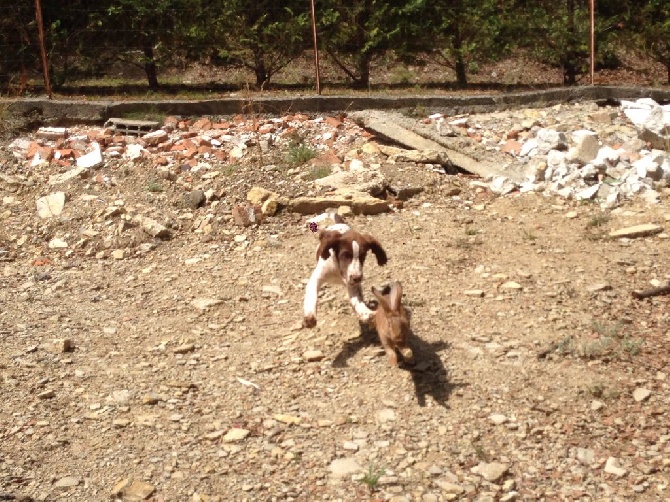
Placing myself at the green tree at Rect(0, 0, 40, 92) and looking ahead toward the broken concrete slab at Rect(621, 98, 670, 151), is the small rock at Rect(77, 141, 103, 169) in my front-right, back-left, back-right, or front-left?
front-right

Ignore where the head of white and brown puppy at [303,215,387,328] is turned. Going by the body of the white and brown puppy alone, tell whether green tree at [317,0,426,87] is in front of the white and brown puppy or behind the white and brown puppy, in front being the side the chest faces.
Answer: behind

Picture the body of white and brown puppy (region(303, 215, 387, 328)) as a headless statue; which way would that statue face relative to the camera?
toward the camera

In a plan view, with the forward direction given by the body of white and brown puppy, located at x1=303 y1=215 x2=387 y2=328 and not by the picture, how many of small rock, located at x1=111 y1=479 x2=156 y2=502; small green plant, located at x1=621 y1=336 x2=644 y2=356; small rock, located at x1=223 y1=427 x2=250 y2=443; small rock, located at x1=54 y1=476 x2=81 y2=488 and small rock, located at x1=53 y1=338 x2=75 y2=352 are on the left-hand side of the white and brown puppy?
1

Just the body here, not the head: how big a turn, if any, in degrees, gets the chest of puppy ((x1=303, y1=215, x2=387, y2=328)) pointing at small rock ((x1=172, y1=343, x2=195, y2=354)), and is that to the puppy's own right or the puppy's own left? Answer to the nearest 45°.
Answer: approximately 90° to the puppy's own right
